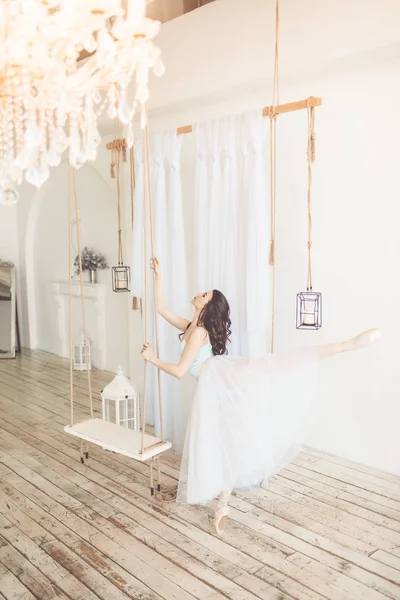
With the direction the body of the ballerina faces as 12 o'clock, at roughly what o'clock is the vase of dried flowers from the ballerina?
The vase of dried flowers is roughly at 2 o'clock from the ballerina.

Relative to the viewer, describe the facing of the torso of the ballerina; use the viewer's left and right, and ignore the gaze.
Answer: facing to the left of the viewer

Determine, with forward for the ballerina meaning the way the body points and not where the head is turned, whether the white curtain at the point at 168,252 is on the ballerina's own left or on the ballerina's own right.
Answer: on the ballerina's own right

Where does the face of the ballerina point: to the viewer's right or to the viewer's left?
to the viewer's left
